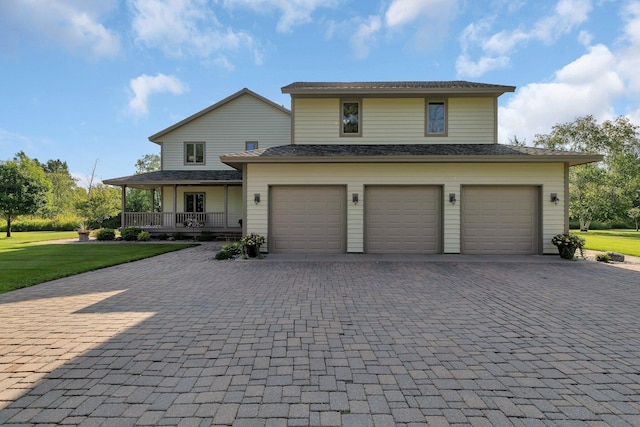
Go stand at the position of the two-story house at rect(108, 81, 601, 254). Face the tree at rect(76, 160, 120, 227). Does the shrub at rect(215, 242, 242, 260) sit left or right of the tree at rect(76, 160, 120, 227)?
left

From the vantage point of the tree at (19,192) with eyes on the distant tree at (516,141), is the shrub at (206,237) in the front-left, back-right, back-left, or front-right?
front-right

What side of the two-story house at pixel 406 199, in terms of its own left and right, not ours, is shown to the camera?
front

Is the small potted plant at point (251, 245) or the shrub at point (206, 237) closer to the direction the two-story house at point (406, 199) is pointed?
the small potted plant

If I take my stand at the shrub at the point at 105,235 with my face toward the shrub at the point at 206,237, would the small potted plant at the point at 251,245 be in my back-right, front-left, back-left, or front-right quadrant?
front-right

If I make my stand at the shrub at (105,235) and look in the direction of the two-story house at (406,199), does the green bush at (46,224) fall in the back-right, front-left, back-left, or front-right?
back-left

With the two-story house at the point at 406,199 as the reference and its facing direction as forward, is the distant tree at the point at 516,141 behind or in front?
behind

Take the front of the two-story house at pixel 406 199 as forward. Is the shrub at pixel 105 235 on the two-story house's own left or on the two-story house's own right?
on the two-story house's own right

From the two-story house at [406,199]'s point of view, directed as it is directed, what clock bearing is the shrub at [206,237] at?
The shrub is roughly at 4 o'clock from the two-story house.

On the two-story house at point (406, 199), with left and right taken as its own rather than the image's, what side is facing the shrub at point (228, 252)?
right

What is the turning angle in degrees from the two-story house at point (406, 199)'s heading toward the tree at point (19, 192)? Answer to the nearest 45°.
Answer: approximately 90° to its right
